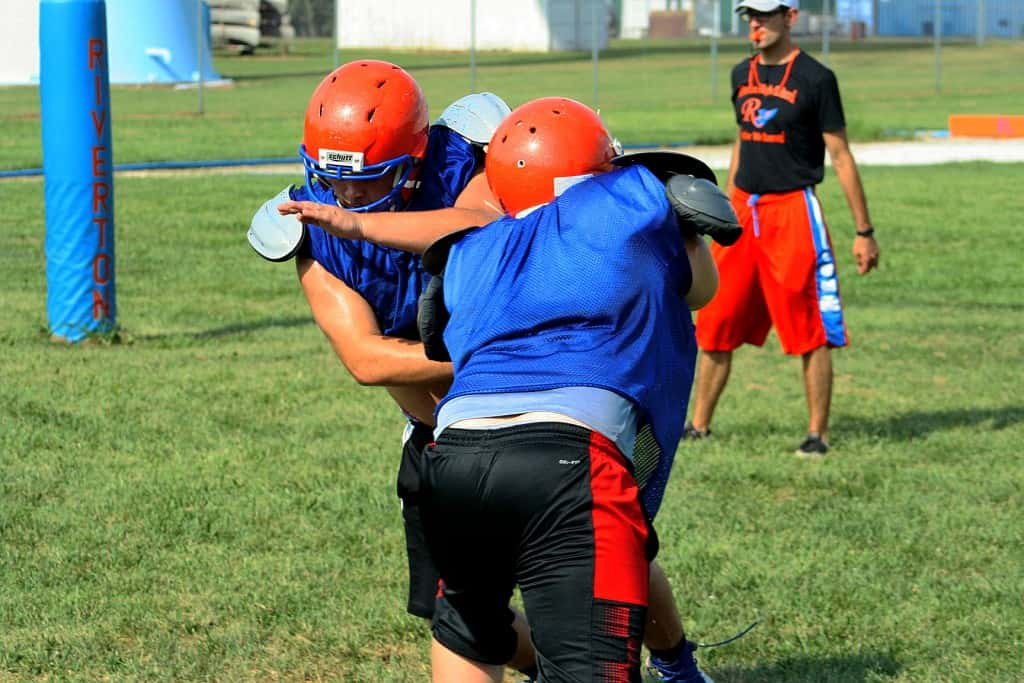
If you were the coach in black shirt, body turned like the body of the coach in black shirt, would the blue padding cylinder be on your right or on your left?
on your right

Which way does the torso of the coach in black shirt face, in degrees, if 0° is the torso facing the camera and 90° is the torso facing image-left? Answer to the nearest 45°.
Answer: approximately 45°
